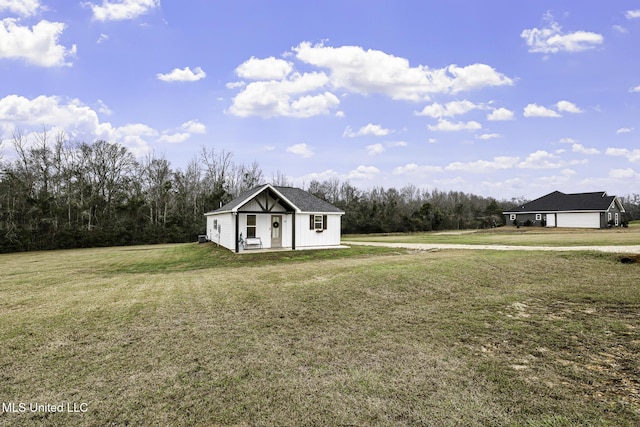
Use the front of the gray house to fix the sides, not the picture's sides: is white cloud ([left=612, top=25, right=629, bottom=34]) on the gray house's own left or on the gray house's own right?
on the gray house's own left

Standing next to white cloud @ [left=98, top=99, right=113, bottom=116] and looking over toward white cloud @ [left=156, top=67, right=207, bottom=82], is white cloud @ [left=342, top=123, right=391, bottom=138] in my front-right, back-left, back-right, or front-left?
front-left

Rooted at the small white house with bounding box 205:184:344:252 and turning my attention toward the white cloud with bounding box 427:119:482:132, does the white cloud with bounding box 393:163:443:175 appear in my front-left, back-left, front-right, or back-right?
front-left
